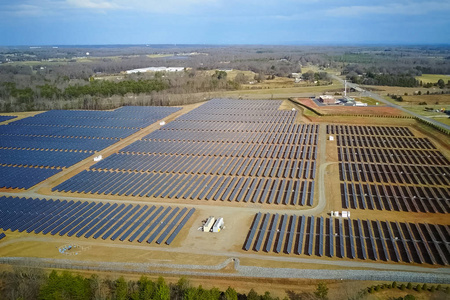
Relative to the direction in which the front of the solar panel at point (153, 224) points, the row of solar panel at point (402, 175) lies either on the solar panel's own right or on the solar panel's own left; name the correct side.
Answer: on the solar panel's own left

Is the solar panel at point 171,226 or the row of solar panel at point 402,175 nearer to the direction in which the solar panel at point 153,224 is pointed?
the solar panel

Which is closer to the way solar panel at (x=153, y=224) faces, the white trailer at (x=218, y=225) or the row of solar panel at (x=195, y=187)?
the white trailer

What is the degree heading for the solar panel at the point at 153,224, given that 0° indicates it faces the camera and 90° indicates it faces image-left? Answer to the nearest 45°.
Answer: approximately 315°

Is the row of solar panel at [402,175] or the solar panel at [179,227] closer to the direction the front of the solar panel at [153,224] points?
the solar panel
